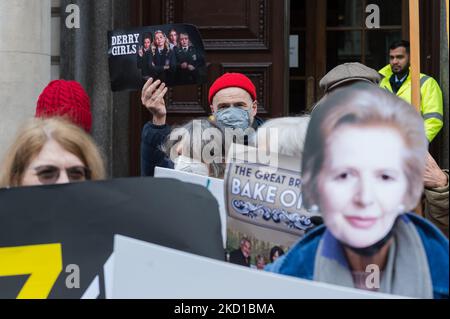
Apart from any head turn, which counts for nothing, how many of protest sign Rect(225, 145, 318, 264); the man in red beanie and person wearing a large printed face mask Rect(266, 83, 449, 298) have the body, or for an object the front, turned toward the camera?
3

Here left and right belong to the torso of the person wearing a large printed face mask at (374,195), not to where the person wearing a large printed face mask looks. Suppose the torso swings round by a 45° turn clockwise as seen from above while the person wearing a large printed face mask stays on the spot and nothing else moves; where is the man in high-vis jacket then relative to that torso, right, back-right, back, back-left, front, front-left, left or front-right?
back-right

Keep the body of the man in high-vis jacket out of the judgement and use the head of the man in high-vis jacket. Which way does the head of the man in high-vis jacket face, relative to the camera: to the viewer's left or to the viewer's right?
to the viewer's left

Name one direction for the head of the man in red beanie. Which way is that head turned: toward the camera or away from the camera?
toward the camera

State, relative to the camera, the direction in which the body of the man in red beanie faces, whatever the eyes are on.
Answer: toward the camera

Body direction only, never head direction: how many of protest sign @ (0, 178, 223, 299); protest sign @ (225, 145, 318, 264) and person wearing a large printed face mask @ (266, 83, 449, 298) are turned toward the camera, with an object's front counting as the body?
3

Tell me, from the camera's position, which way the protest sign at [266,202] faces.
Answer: facing the viewer

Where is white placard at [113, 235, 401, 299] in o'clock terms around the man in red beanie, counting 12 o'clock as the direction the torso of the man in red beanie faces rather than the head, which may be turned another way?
The white placard is roughly at 12 o'clock from the man in red beanie.

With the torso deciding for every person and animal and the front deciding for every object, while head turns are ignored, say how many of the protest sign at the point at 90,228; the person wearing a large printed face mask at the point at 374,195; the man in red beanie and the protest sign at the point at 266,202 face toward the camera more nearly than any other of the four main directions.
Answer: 4

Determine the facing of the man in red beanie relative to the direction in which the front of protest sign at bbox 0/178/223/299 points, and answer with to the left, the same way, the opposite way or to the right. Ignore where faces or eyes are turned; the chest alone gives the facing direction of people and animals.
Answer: the same way

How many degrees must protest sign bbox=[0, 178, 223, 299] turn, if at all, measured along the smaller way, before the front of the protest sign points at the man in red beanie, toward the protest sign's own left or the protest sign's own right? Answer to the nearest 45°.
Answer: approximately 180°
